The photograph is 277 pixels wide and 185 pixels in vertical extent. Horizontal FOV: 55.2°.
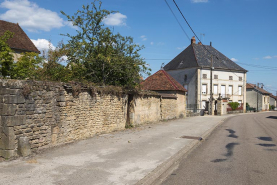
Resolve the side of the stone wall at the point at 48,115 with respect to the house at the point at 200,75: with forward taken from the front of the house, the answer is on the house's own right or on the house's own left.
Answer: on the house's own right

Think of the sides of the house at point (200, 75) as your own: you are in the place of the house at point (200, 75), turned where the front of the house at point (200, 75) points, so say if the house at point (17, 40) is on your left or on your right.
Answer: on your right

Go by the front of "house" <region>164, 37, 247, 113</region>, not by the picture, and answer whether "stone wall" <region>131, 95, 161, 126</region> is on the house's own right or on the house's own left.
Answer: on the house's own right

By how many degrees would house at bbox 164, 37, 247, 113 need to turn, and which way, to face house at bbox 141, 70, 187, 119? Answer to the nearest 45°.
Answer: approximately 45° to its right
